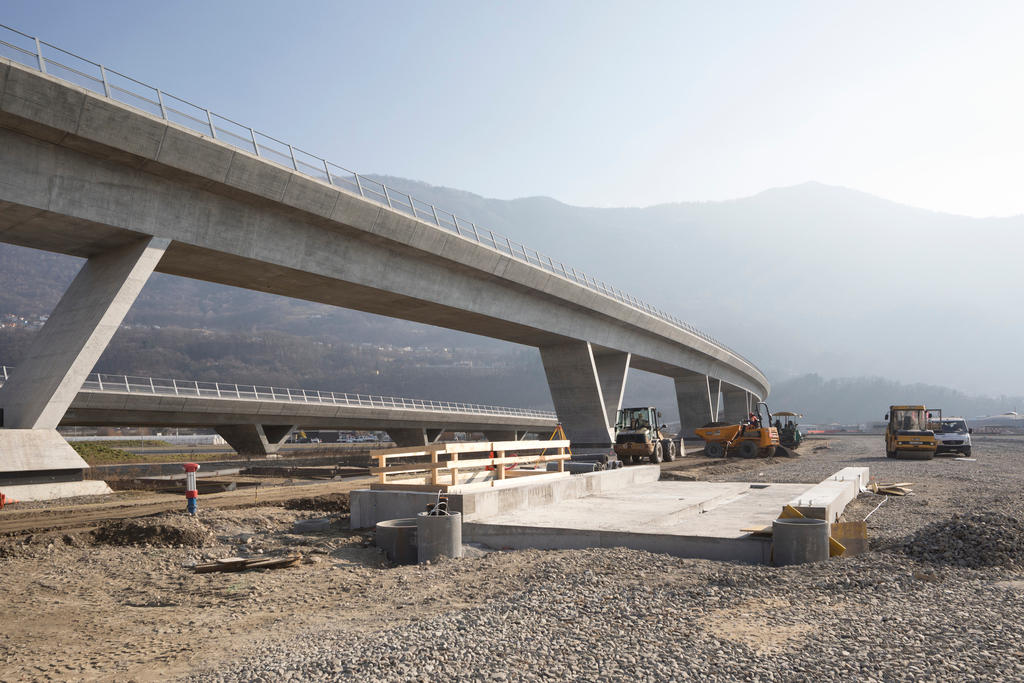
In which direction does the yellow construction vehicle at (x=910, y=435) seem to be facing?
toward the camera

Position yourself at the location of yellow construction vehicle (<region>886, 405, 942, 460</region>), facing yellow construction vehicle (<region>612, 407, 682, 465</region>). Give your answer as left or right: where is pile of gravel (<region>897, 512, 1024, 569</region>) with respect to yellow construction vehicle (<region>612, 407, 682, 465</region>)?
left

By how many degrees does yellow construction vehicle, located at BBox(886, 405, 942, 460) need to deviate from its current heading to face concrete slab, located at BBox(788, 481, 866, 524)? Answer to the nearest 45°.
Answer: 0° — it already faces it

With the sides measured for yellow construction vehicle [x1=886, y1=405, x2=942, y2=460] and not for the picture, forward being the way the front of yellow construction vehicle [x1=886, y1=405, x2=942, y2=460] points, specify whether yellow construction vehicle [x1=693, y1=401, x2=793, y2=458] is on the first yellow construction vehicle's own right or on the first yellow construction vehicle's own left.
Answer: on the first yellow construction vehicle's own right

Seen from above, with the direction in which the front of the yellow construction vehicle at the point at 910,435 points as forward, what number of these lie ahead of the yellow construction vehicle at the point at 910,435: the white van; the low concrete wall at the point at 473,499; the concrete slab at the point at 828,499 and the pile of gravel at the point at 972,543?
3

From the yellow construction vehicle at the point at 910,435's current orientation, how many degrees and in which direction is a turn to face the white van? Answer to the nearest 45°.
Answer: approximately 135° to its left

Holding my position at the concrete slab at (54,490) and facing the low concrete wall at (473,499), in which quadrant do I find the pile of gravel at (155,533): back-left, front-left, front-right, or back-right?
front-right

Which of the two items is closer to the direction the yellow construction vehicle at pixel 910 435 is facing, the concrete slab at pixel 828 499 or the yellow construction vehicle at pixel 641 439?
the concrete slab

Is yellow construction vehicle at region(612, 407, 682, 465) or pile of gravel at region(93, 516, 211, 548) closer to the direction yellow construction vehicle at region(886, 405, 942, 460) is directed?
the pile of gravel

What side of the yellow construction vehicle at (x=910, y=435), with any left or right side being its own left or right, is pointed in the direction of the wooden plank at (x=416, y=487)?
front

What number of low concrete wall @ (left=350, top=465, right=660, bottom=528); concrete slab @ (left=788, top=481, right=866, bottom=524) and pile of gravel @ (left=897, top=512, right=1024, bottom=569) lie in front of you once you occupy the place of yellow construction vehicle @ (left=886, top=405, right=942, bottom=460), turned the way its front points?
3

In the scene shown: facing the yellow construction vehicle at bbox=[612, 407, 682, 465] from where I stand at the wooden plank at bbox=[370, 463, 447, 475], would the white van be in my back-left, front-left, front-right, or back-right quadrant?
front-right

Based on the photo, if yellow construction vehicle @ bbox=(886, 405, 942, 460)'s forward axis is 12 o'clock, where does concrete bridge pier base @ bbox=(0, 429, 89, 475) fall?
The concrete bridge pier base is roughly at 1 o'clock from the yellow construction vehicle.

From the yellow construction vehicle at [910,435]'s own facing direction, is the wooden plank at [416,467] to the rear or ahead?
ahead

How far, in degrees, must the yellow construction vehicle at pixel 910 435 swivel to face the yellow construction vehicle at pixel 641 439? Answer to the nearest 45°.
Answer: approximately 45° to its right

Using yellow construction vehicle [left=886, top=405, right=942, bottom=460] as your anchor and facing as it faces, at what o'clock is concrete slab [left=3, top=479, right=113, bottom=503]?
The concrete slab is roughly at 1 o'clock from the yellow construction vehicle.

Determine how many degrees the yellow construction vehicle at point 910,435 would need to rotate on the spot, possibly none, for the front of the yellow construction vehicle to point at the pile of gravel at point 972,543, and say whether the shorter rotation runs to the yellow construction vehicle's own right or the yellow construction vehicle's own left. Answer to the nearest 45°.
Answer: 0° — it already faces it
